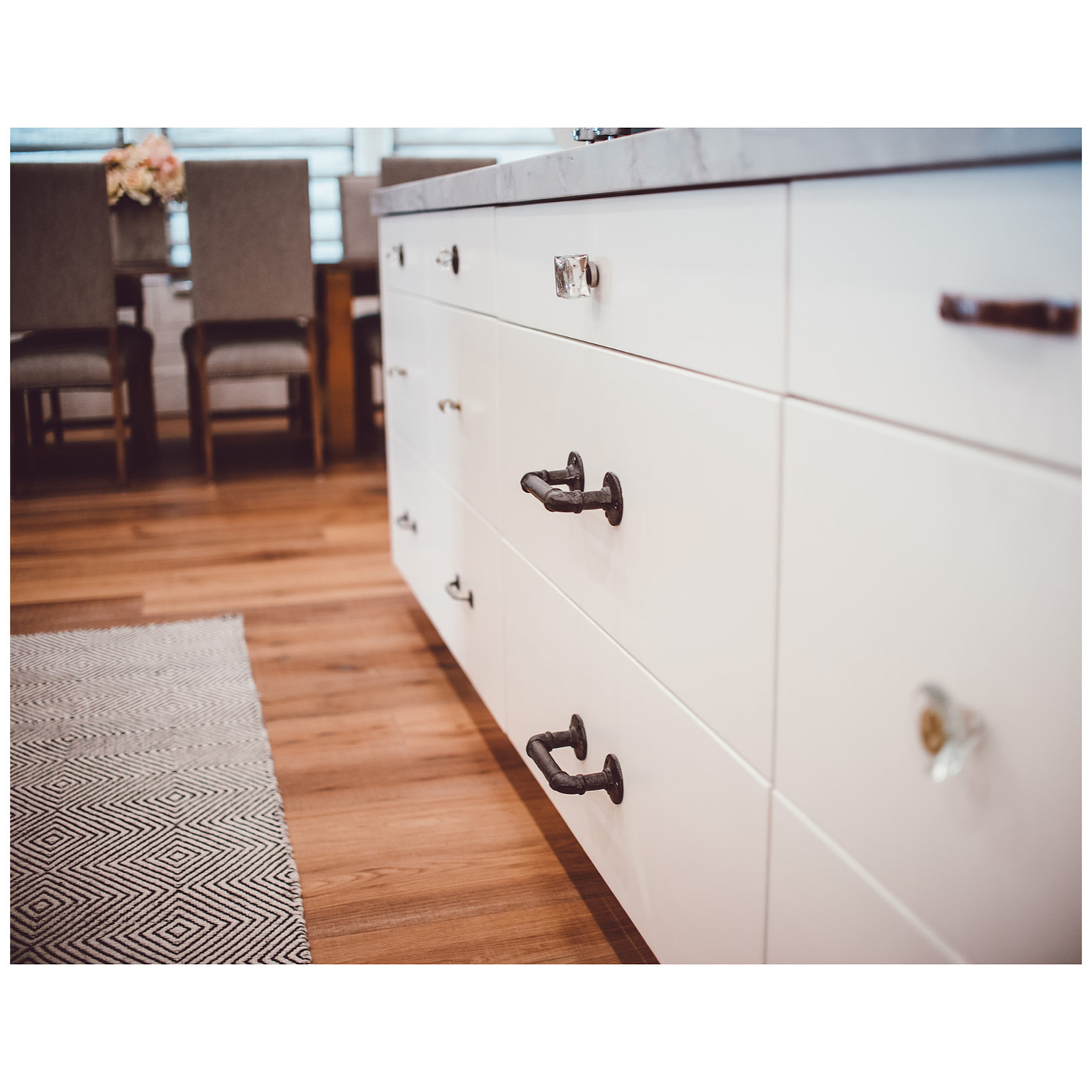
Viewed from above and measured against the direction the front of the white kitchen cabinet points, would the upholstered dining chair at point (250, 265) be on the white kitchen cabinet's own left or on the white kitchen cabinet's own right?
on the white kitchen cabinet's own right

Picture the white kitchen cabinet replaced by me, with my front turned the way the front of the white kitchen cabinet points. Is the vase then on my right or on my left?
on my right

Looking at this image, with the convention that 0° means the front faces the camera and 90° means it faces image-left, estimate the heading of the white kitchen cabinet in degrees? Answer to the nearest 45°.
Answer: approximately 45°

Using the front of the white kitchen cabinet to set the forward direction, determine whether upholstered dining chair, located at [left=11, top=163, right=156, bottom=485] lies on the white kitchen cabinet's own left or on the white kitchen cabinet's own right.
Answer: on the white kitchen cabinet's own right
